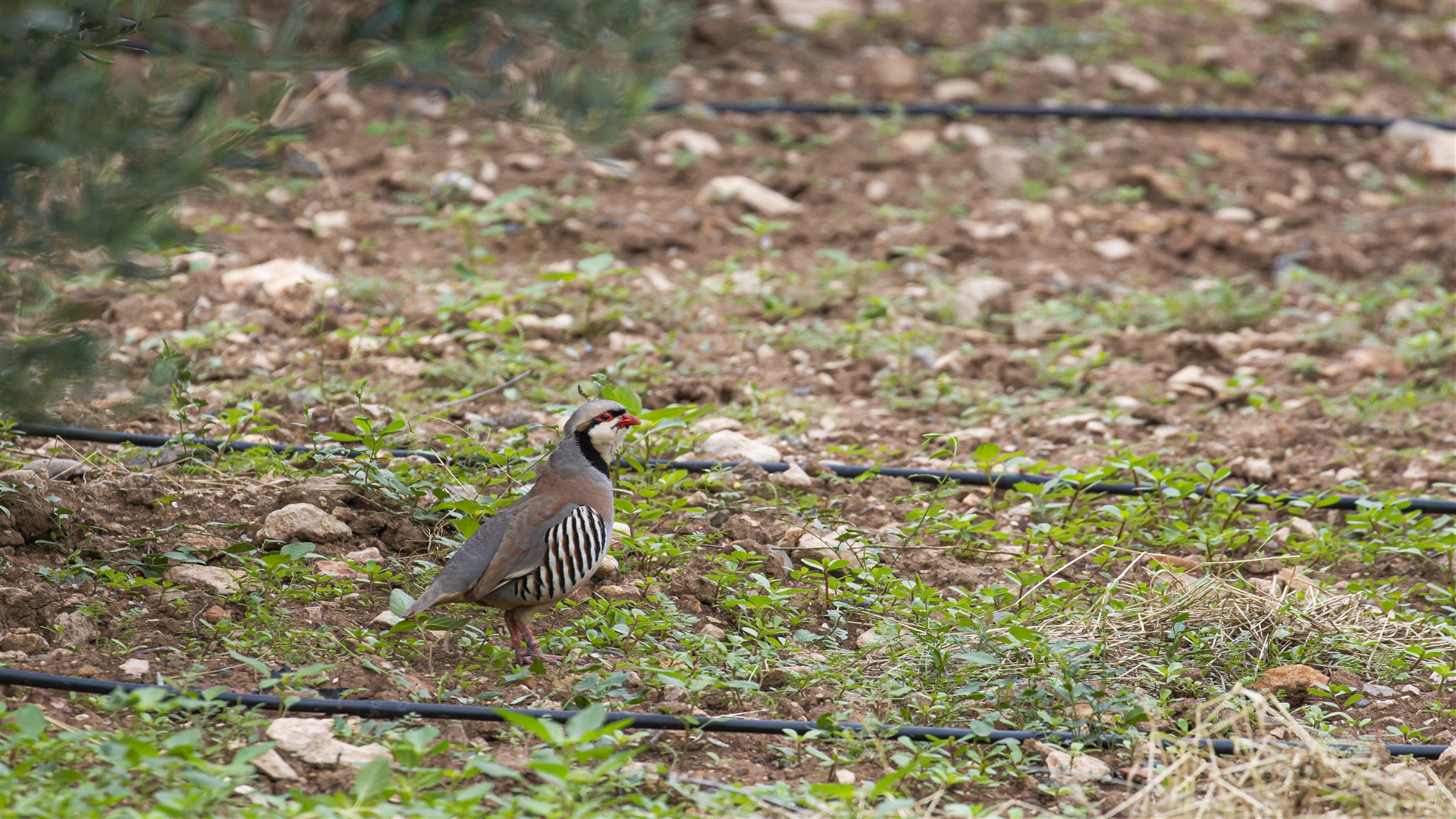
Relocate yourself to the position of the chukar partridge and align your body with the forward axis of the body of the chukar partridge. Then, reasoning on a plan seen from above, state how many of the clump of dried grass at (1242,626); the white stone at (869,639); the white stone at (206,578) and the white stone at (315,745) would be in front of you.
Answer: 2

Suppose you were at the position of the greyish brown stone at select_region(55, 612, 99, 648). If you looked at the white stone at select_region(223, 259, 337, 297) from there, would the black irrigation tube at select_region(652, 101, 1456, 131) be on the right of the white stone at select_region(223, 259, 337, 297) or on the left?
right

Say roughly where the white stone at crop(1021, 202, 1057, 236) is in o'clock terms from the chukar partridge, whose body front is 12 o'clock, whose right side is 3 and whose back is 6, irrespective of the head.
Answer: The white stone is roughly at 10 o'clock from the chukar partridge.

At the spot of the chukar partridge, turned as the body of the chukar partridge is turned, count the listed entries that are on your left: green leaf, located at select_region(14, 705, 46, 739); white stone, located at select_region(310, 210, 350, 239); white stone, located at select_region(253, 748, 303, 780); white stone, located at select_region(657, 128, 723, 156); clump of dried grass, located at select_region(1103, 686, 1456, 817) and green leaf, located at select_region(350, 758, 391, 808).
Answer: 2

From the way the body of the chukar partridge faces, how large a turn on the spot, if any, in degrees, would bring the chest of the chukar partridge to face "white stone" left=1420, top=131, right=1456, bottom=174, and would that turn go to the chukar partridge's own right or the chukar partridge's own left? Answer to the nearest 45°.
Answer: approximately 45° to the chukar partridge's own left

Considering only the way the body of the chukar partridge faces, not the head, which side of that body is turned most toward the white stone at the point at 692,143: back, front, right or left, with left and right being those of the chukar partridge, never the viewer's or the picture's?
left

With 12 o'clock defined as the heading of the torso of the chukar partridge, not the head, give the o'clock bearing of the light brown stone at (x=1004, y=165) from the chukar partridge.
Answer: The light brown stone is roughly at 10 o'clock from the chukar partridge.

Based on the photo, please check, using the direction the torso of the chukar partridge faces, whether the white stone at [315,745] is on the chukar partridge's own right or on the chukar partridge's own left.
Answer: on the chukar partridge's own right

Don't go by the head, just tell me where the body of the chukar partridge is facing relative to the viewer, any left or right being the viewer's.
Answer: facing to the right of the viewer

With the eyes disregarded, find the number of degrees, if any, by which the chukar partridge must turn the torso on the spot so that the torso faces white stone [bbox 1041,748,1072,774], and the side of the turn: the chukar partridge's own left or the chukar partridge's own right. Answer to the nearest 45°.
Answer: approximately 45° to the chukar partridge's own right
